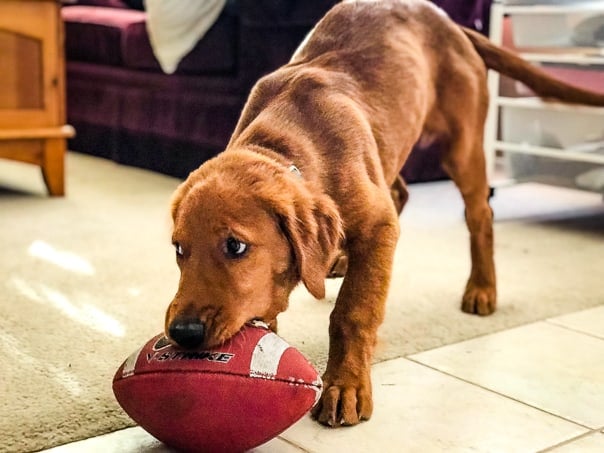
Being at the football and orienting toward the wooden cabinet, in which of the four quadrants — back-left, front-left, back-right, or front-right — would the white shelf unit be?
front-right

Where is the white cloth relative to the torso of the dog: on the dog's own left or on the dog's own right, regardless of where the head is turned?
on the dog's own right

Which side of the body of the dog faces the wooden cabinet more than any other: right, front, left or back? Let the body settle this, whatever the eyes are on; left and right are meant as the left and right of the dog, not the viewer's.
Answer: right

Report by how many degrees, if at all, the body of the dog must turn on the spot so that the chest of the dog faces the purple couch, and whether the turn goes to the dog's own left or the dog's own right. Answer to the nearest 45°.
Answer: approximately 135° to the dog's own right

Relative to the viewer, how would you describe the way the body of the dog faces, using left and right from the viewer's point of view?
facing the viewer and to the left of the viewer

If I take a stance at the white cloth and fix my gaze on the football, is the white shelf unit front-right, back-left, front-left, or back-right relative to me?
front-left

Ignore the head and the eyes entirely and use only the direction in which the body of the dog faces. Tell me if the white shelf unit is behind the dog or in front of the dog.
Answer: behind
